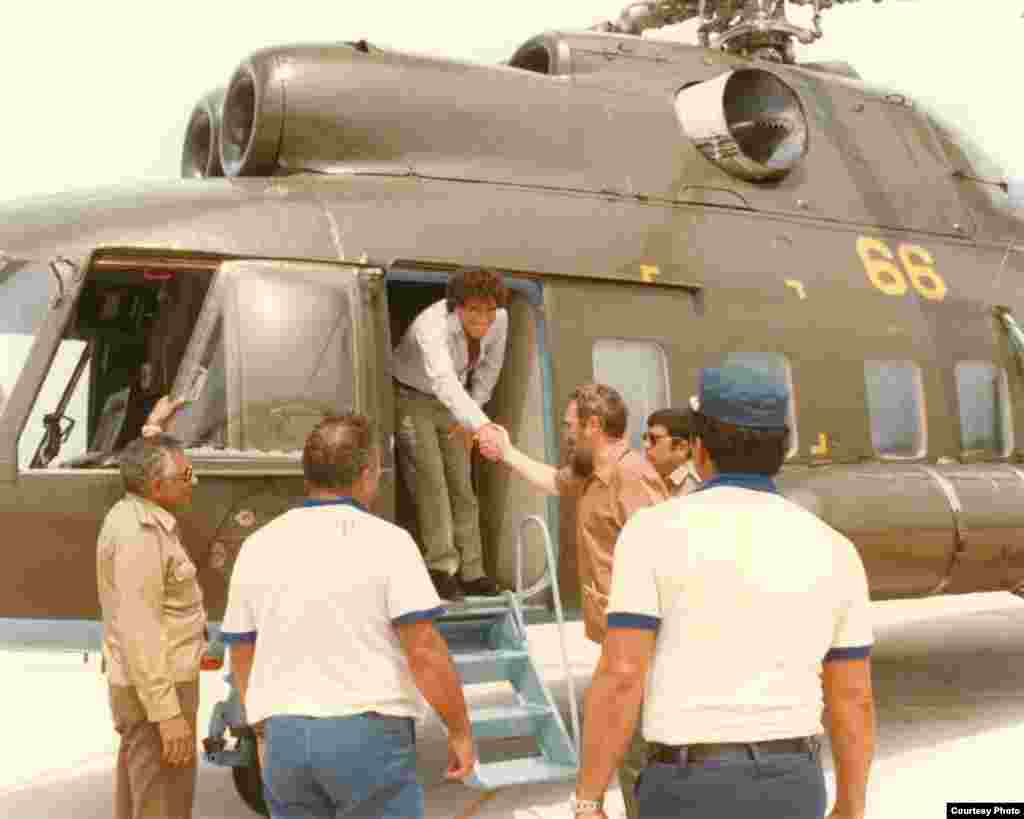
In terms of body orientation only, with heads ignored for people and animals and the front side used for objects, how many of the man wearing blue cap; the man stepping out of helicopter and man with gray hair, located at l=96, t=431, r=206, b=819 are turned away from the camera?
1

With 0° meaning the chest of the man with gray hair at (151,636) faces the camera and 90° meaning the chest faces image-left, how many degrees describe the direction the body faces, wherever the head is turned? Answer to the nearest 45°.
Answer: approximately 270°

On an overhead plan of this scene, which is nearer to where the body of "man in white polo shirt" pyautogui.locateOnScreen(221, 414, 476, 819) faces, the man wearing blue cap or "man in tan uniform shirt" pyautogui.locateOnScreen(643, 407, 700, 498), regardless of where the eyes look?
the man in tan uniform shirt

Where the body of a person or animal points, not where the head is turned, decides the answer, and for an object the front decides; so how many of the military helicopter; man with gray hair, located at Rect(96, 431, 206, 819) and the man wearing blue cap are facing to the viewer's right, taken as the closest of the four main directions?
1

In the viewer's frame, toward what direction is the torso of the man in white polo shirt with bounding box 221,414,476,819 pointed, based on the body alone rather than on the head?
away from the camera

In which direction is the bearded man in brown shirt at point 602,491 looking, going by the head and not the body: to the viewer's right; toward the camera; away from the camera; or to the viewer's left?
to the viewer's left

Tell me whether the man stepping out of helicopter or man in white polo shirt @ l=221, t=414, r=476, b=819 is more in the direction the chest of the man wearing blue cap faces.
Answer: the man stepping out of helicopter

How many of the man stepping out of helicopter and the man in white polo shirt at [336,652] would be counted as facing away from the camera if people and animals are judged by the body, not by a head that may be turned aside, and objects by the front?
1

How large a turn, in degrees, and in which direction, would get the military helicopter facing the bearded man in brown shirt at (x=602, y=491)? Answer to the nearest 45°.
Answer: approximately 45° to its left

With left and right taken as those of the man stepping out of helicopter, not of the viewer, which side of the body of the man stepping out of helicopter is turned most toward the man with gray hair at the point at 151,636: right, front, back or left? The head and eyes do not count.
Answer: right

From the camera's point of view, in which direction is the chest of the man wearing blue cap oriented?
away from the camera

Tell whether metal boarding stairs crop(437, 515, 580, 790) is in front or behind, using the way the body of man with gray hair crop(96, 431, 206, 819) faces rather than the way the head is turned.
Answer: in front
